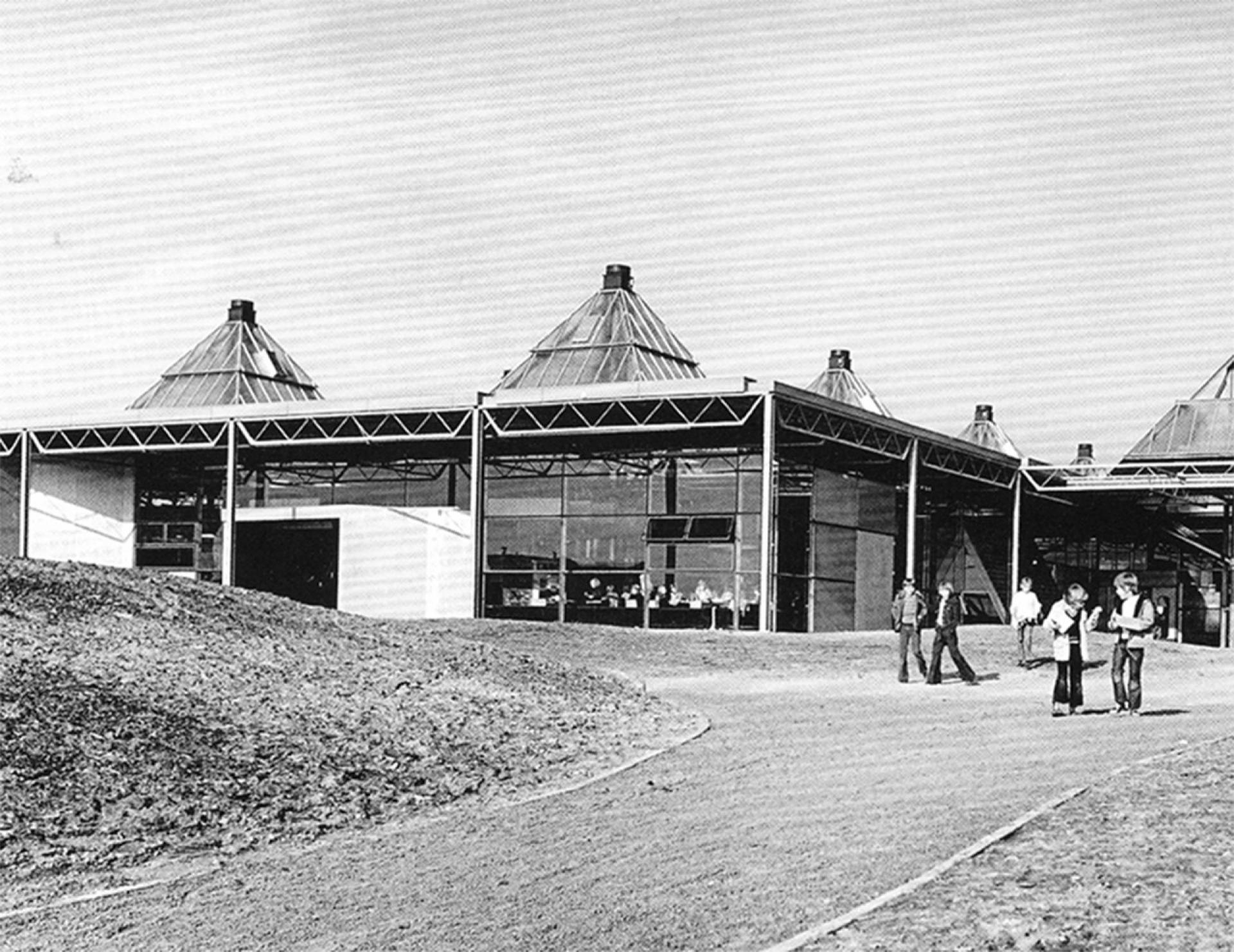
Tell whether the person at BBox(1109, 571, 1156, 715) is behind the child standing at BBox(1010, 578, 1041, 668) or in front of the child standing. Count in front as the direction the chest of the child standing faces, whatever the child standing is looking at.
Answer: in front

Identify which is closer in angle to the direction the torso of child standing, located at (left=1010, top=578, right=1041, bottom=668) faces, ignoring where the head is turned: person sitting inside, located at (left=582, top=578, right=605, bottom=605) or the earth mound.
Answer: the earth mound

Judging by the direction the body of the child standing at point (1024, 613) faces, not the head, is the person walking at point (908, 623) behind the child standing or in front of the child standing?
in front

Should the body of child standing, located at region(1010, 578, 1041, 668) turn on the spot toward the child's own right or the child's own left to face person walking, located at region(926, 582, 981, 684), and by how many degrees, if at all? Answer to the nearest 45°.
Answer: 0° — they already face them

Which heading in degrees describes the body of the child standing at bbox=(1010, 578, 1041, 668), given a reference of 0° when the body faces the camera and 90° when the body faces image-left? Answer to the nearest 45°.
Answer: approximately 0°

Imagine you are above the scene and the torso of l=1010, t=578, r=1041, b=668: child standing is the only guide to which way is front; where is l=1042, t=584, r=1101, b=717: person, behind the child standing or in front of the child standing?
in front
